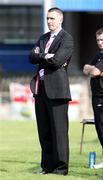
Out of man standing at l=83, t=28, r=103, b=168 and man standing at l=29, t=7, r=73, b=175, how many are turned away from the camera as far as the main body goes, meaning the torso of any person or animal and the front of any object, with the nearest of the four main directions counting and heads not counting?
0

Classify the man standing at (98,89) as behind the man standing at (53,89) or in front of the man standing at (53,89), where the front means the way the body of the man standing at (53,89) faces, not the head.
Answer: behind

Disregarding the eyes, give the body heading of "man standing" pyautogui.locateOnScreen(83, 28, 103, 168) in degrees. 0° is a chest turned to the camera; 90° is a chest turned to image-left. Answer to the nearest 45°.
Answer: approximately 45°

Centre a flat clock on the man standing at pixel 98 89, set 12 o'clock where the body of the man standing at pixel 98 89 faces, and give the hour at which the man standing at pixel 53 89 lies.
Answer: the man standing at pixel 53 89 is roughly at 1 o'clock from the man standing at pixel 98 89.

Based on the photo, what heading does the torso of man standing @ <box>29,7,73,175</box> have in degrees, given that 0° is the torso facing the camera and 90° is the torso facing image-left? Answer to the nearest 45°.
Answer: approximately 45°
